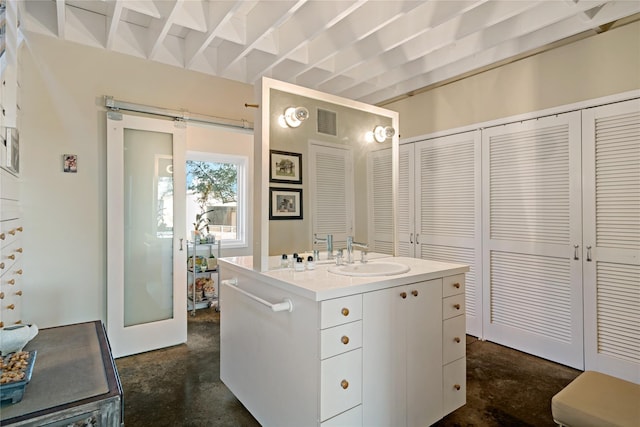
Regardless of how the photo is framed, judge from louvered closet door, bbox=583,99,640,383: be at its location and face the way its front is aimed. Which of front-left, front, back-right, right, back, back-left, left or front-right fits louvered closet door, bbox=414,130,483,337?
front-right

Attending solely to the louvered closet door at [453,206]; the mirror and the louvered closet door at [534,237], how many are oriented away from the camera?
0

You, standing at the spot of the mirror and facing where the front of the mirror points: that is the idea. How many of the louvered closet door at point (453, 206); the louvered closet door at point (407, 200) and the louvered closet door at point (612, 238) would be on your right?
0

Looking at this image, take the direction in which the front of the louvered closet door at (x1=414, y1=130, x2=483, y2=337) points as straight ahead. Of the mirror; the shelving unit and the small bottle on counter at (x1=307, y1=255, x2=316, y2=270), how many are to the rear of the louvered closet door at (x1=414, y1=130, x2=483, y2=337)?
0

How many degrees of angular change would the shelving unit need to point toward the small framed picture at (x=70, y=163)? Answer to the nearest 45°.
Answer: approximately 90° to its right

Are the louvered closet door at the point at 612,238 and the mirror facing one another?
no

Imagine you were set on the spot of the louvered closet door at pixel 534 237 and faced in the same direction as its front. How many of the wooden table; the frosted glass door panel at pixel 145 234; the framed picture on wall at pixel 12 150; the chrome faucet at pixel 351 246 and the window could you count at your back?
0

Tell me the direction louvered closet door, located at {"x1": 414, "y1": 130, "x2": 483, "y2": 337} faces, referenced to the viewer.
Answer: facing the viewer and to the left of the viewer

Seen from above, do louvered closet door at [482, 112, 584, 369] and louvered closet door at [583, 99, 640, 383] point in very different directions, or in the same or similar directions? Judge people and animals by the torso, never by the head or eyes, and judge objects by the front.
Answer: same or similar directions

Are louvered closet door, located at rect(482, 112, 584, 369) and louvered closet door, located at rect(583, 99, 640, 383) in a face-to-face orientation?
no

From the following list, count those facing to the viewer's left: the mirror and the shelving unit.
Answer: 0

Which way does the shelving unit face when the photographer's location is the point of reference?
facing the viewer and to the right of the viewer

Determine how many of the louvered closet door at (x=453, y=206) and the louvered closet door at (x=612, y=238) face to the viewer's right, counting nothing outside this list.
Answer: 0

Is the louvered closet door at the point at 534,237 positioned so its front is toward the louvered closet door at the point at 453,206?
no

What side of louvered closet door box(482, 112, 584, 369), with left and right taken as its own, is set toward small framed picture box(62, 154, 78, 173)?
front

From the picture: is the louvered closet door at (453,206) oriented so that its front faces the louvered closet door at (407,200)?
no

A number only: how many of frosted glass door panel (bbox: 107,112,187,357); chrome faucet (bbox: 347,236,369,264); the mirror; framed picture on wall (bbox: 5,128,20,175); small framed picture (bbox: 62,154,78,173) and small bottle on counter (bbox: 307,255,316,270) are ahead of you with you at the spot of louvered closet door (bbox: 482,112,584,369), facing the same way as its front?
6

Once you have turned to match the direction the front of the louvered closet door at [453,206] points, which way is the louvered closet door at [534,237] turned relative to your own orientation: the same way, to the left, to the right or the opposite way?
the same way

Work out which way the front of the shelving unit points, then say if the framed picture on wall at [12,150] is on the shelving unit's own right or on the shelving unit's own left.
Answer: on the shelving unit's own right

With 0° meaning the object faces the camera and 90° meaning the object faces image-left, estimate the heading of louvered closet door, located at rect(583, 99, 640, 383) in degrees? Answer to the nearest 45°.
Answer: approximately 45°

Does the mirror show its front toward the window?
no
